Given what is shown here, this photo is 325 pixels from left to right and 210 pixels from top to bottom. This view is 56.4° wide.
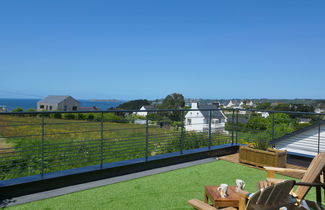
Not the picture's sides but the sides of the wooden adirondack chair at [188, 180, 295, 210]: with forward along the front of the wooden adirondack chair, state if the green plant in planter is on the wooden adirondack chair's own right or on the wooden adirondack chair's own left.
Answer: on the wooden adirondack chair's own right

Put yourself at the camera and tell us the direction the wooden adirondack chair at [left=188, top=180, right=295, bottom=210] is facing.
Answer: facing away from the viewer and to the left of the viewer

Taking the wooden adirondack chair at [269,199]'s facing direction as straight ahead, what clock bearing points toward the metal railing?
The metal railing is roughly at 12 o'clock from the wooden adirondack chair.

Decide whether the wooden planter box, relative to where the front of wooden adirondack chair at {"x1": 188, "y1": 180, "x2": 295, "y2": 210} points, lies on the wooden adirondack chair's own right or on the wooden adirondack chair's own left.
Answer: on the wooden adirondack chair's own right
